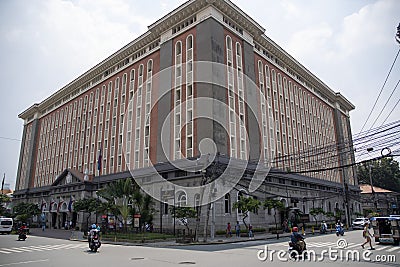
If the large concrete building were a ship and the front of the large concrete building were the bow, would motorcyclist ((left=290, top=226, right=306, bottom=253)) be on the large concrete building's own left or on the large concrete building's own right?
on the large concrete building's own left

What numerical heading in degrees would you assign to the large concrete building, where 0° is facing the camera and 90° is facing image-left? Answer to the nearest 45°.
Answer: approximately 45°

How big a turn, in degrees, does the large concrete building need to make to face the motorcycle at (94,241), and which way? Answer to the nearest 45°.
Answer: approximately 45° to its left

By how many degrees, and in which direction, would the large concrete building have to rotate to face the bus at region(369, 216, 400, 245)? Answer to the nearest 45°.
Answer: approximately 90° to its left
